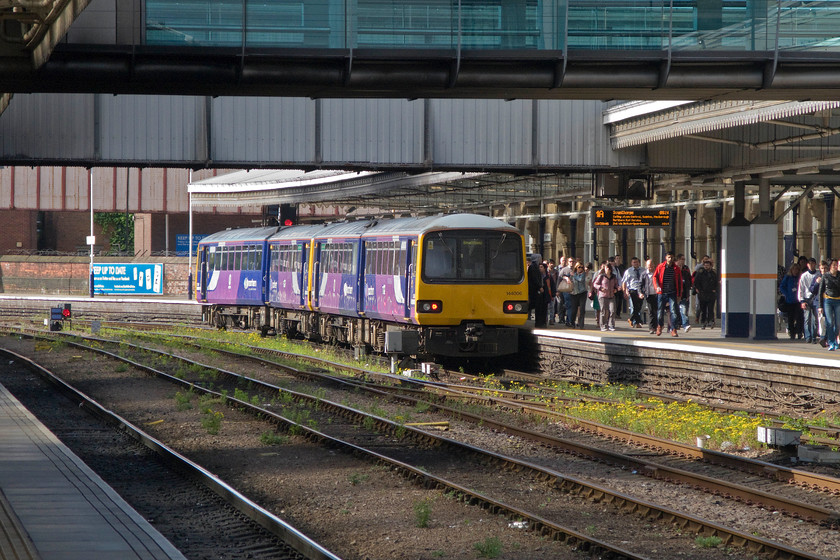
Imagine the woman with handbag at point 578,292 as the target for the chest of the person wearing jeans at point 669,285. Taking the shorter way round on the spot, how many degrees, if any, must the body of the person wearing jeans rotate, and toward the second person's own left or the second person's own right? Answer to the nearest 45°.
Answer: approximately 135° to the second person's own right

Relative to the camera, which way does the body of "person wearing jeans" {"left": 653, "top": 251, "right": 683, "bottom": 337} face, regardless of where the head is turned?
toward the camera

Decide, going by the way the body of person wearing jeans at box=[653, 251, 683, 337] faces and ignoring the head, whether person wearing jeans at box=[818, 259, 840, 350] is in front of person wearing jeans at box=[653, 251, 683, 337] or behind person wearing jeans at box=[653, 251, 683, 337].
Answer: in front

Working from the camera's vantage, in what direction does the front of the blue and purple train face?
facing the viewer and to the right of the viewer

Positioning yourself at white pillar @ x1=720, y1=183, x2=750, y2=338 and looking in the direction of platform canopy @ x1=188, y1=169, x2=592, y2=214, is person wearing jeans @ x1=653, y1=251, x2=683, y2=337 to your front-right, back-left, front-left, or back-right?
front-left

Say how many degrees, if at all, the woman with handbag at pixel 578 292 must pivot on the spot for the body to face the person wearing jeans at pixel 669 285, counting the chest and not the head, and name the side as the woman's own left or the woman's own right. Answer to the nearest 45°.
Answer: approximately 45° to the woman's own left

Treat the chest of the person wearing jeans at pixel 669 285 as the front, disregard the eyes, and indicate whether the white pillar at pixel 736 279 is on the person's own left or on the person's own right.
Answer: on the person's own left

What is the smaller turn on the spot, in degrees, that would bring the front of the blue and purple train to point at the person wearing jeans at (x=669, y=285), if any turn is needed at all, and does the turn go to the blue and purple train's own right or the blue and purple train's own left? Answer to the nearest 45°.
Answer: approximately 45° to the blue and purple train's own left

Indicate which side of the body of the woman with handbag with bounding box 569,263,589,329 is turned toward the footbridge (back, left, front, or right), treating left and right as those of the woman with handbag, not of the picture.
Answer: front

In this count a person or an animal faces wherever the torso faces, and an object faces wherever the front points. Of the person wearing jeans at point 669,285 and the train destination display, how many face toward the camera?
2

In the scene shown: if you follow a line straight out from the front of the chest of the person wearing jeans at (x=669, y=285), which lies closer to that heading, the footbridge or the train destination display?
the footbridge

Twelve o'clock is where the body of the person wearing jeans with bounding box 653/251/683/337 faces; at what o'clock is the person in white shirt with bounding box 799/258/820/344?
The person in white shirt is roughly at 10 o'clock from the person wearing jeans.

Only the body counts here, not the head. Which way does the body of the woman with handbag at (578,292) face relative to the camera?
toward the camera

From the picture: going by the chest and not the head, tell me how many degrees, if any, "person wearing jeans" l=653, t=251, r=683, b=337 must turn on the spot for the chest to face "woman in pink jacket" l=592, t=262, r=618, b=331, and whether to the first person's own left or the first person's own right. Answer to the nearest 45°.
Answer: approximately 135° to the first person's own right

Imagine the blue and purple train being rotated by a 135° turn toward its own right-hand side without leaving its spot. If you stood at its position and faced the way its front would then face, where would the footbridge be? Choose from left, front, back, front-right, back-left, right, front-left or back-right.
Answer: left
